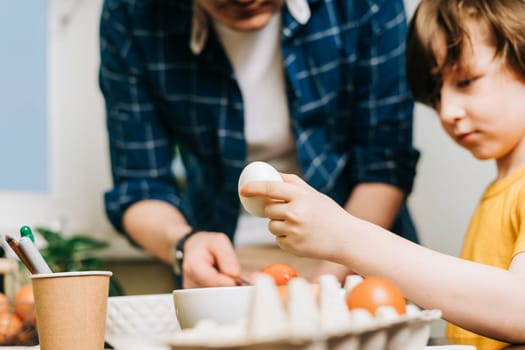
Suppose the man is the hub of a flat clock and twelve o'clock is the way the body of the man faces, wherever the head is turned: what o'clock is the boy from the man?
The boy is roughly at 11 o'clock from the man.

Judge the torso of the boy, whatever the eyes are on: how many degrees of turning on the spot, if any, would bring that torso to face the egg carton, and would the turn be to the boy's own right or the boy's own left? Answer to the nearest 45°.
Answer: approximately 45° to the boy's own left

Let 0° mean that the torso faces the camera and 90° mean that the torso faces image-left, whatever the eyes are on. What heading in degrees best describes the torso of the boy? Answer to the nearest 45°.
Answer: approximately 45°

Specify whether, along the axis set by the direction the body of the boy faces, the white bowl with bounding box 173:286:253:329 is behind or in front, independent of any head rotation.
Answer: in front

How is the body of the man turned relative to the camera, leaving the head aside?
toward the camera

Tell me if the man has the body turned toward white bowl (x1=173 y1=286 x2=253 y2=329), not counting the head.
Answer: yes

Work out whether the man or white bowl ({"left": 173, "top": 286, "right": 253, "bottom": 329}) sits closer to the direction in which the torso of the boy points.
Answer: the white bowl

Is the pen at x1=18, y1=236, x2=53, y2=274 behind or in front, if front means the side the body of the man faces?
in front

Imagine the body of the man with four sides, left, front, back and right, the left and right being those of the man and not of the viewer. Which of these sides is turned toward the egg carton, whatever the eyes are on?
front

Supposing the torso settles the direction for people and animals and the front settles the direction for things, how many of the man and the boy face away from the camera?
0

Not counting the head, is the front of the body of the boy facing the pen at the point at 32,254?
yes
